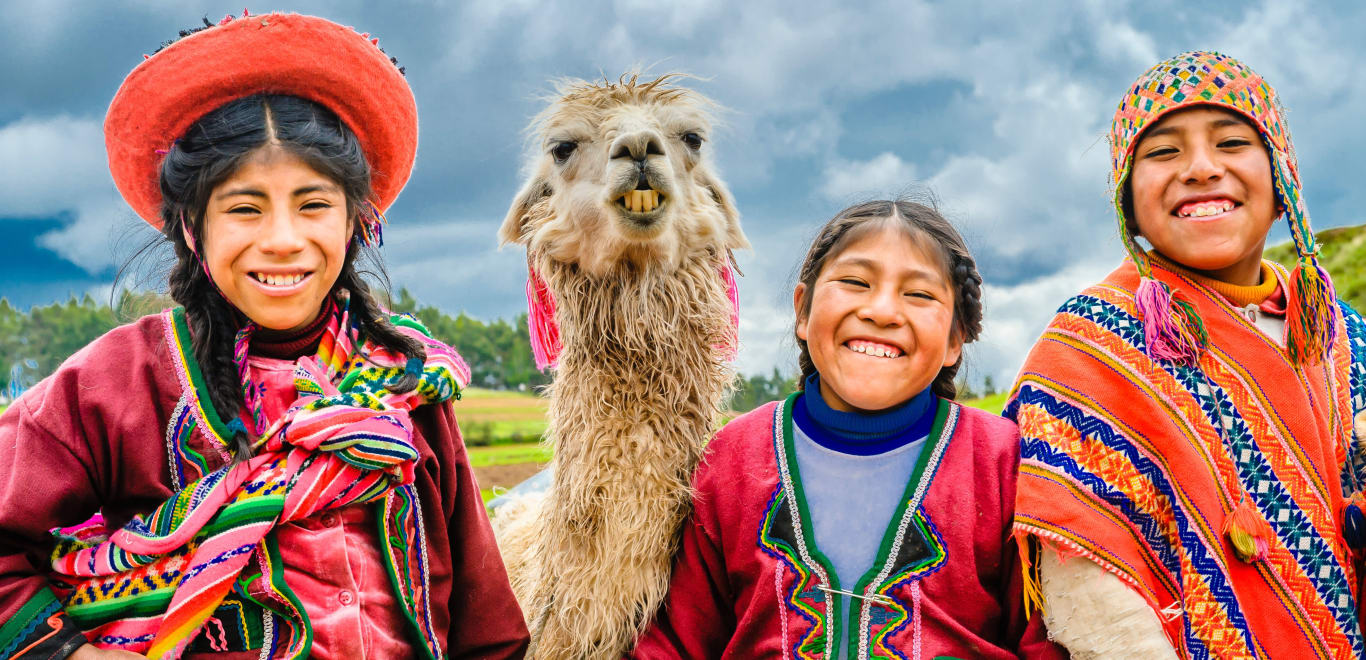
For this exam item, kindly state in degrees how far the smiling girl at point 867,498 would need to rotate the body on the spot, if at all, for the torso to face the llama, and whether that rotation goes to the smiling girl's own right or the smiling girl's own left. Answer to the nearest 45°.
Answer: approximately 90° to the smiling girl's own right

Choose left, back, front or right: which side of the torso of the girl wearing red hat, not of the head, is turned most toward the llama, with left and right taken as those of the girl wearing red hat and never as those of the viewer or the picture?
left

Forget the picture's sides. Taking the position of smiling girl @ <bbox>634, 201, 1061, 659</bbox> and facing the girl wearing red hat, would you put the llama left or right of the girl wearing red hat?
right

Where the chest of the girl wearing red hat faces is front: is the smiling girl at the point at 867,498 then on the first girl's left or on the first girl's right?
on the first girl's left

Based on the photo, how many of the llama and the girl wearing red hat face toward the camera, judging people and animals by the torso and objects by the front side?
2

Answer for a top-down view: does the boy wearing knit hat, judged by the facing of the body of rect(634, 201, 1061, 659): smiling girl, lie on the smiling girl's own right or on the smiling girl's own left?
on the smiling girl's own left

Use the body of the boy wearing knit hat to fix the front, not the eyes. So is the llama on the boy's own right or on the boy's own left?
on the boy's own right

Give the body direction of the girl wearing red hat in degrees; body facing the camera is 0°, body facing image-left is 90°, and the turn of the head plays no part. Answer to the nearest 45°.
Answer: approximately 0°

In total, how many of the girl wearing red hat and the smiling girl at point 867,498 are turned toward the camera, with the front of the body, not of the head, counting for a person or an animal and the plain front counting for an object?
2

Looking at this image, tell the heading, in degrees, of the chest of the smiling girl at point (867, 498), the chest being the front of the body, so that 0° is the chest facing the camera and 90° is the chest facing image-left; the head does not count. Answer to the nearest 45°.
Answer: approximately 0°

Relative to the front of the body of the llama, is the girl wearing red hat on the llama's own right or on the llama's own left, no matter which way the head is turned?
on the llama's own right
